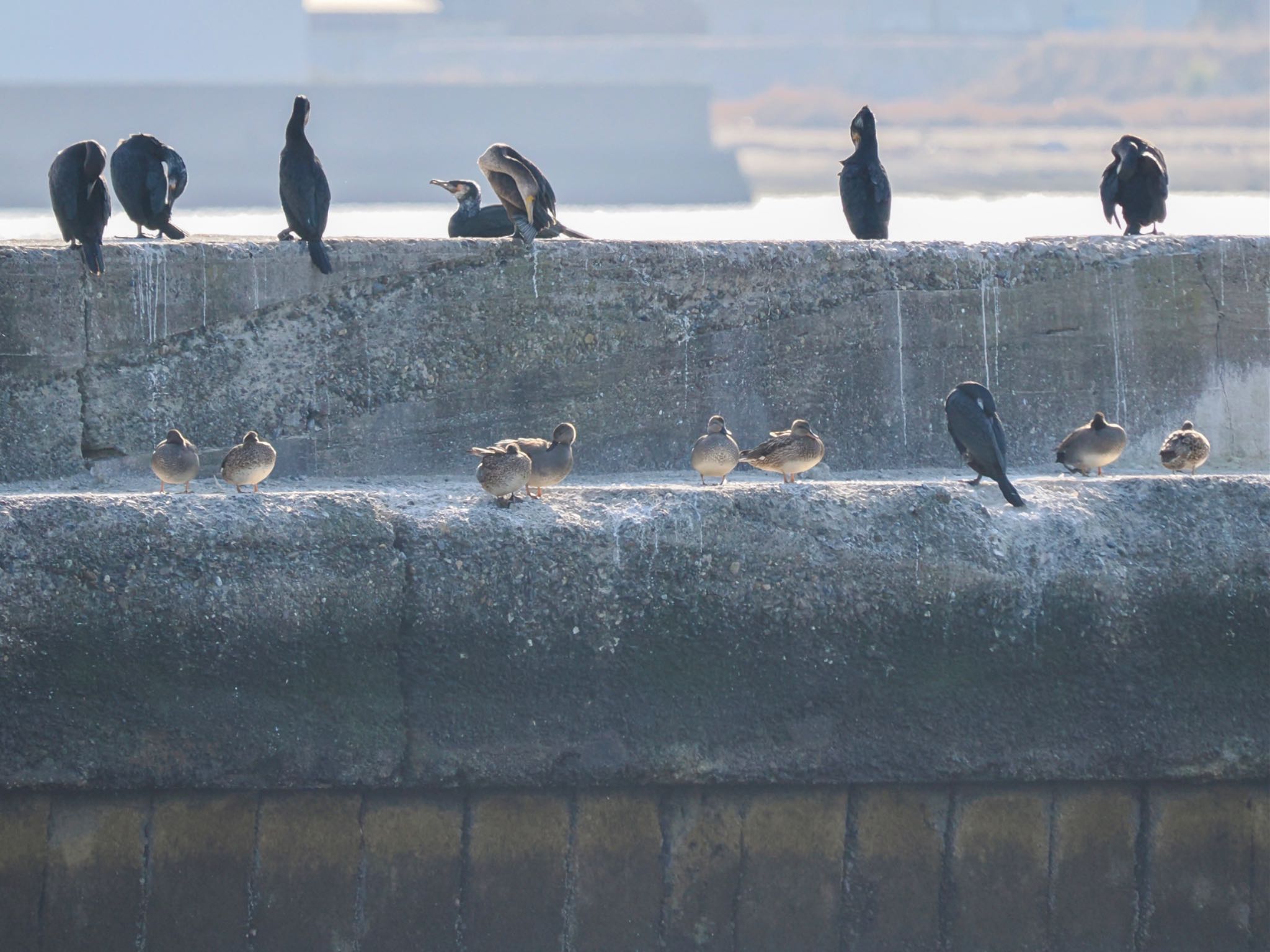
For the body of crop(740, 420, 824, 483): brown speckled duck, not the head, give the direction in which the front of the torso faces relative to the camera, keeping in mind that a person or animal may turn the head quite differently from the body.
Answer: to the viewer's right

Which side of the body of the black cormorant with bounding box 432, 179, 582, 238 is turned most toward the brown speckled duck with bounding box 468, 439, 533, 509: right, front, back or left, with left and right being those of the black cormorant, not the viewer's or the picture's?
left

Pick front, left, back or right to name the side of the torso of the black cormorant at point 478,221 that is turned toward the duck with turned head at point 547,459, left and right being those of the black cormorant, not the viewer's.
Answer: left

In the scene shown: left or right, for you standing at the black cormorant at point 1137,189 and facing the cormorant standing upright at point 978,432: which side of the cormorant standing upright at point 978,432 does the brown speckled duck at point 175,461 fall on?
right

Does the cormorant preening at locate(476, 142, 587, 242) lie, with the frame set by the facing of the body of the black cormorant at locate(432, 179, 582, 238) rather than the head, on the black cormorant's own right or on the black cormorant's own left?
on the black cormorant's own left

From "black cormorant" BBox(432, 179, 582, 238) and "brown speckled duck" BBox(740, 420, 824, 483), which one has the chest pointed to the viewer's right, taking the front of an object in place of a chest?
the brown speckled duck

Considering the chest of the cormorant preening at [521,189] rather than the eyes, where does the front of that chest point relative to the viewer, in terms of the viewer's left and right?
facing to the left of the viewer

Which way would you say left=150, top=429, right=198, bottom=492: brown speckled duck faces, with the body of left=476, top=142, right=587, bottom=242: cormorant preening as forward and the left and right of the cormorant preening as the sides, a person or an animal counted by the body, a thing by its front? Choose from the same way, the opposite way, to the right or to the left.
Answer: to the left

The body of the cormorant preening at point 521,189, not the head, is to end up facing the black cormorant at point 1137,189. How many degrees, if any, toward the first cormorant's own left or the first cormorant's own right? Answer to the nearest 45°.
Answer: approximately 180°

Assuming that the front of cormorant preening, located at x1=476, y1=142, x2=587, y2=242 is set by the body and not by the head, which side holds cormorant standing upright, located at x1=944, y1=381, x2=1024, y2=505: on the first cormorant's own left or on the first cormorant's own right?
on the first cormorant's own left

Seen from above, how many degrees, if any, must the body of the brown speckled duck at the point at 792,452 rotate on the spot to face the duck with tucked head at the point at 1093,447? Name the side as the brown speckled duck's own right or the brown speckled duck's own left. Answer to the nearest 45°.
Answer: approximately 45° to the brown speckled duck's own left

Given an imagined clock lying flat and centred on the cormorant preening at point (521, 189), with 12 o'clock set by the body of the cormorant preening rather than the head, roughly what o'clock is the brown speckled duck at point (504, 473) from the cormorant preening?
The brown speckled duck is roughly at 9 o'clock from the cormorant preening.

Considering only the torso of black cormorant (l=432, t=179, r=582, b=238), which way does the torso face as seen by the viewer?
to the viewer's left

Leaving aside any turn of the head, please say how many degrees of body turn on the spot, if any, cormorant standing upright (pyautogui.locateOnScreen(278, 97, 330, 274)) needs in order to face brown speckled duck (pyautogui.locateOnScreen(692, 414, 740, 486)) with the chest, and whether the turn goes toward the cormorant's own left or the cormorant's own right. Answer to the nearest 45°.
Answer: approximately 180°
